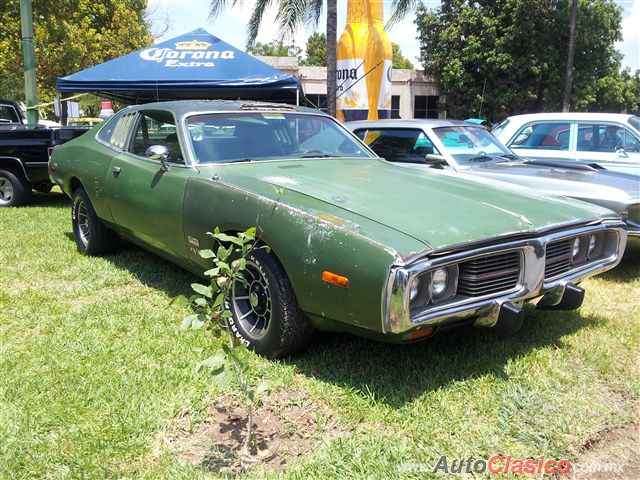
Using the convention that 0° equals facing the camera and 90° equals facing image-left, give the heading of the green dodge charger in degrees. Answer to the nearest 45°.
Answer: approximately 315°

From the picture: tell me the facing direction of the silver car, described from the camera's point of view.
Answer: facing the viewer and to the right of the viewer

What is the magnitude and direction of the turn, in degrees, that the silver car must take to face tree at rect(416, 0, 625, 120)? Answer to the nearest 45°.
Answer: approximately 135° to its left

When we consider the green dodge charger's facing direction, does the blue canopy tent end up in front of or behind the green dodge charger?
behind

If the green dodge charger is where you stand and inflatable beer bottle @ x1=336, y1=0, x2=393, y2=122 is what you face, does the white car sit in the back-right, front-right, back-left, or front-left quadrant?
front-right

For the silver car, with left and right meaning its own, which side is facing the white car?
left

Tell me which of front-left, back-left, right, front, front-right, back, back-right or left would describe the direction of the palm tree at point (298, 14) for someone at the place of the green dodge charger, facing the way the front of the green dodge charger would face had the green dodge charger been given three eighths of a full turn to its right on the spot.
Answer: right

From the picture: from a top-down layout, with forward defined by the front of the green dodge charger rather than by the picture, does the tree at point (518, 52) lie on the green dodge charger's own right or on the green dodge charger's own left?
on the green dodge charger's own left

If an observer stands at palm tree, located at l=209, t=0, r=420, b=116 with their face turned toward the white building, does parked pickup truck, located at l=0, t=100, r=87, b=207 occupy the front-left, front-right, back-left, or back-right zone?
back-left

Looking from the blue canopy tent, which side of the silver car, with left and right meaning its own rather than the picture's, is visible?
back

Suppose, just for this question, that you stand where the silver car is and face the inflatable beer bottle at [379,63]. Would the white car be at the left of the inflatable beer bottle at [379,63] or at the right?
right

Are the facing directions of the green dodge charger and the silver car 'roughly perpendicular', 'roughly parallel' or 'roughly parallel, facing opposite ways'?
roughly parallel

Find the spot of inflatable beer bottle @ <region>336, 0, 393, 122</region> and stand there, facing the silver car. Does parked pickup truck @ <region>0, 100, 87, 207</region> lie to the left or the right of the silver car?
right

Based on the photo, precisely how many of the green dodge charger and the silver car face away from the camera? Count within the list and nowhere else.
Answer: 0

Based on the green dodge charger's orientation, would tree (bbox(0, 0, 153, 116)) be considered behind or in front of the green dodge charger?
behind

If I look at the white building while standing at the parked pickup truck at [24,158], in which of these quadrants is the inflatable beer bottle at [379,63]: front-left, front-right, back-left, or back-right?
front-right

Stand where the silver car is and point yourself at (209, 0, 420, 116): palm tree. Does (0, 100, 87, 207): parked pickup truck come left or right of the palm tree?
left

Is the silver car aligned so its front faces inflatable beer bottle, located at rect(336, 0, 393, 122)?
no
